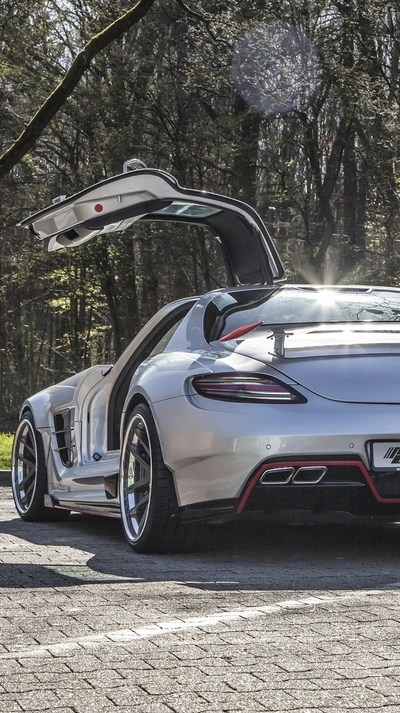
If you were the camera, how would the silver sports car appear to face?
facing away from the viewer and to the left of the viewer
